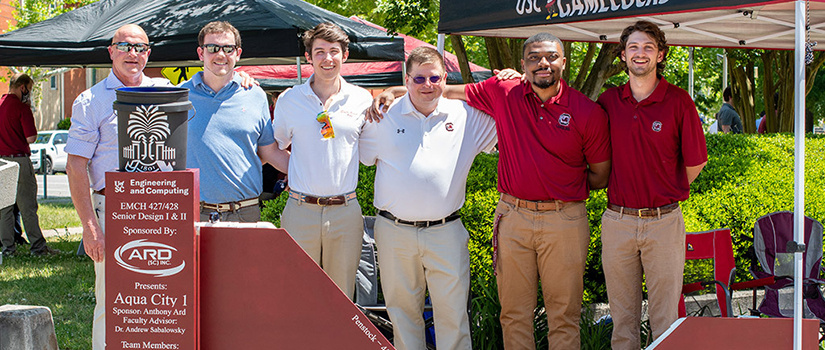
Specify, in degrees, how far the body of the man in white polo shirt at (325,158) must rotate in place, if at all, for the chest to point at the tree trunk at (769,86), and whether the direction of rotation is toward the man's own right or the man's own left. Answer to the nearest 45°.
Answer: approximately 135° to the man's own left

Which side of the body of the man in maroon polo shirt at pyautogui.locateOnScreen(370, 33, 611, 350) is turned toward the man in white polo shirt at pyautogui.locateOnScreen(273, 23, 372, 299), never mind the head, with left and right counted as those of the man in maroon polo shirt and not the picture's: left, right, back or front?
right

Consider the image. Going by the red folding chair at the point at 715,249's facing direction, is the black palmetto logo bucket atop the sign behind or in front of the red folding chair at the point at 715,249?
in front

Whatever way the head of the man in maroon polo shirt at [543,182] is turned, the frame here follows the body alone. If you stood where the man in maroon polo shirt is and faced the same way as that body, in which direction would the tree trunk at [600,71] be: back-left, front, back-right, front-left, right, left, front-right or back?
back

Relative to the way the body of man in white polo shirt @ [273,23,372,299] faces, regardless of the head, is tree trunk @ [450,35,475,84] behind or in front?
behind

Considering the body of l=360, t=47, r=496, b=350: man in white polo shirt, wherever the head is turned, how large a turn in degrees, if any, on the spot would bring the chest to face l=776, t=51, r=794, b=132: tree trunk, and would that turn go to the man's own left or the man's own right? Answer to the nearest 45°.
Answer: approximately 135° to the man's own left

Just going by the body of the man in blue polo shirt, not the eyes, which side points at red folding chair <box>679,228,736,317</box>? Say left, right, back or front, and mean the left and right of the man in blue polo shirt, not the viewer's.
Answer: left
